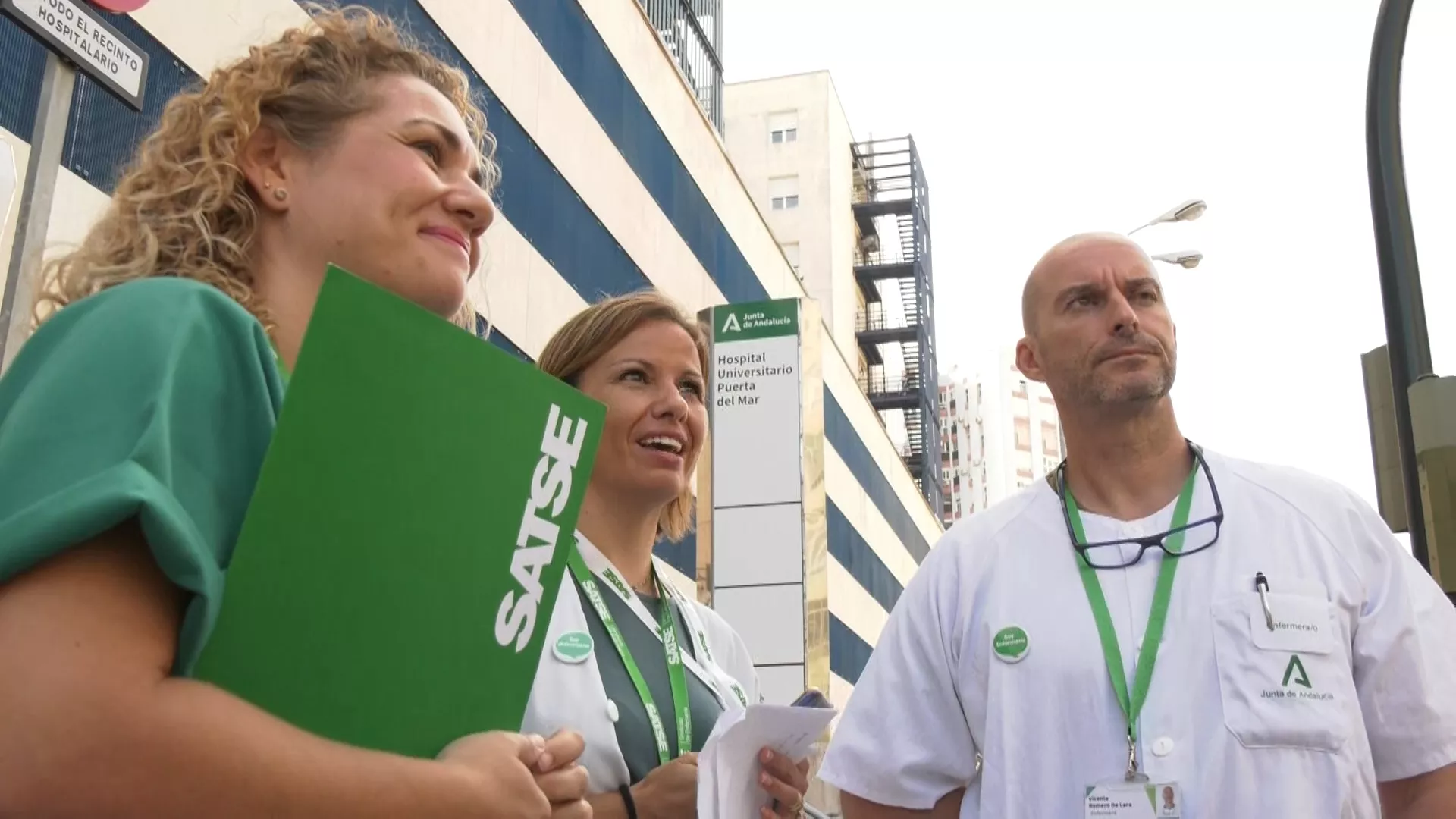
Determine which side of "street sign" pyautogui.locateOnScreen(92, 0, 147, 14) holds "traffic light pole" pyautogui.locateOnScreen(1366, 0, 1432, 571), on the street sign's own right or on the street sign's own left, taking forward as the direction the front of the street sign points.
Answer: on the street sign's own left

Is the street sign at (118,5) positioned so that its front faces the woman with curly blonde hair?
yes

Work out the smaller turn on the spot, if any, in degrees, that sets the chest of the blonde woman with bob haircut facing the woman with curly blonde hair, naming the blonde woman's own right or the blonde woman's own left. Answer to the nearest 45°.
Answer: approximately 45° to the blonde woman's own right

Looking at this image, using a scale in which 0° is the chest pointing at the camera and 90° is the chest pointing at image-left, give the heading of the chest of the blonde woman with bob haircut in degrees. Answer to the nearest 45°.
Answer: approximately 315°

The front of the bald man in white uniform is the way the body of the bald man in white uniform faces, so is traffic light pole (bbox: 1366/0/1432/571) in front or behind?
behind

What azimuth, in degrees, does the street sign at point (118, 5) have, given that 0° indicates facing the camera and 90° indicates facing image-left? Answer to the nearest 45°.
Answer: approximately 0°

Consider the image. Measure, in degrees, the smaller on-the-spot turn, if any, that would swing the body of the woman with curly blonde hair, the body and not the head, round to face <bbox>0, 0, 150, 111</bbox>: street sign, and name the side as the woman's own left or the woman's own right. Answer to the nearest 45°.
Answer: approximately 90° to the woman's own left

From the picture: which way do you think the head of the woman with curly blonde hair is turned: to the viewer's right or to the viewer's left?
to the viewer's right

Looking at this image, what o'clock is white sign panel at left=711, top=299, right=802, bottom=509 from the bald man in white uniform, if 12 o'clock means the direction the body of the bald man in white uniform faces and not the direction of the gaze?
The white sign panel is roughly at 5 o'clock from the bald man in white uniform.

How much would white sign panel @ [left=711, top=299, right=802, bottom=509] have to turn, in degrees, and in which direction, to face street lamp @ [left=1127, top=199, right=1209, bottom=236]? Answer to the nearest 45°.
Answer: approximately 90° to its left

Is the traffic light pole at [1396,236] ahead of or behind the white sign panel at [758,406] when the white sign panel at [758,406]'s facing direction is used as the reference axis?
ahead

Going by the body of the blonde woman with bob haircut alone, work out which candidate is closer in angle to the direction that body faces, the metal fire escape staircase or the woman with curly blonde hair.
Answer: the woman with curly blonde hair

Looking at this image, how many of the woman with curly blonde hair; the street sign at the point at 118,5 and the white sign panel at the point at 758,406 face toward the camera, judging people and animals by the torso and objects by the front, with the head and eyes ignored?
2

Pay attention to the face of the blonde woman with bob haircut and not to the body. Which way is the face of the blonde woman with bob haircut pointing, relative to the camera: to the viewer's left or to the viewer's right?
to the viewer's right
